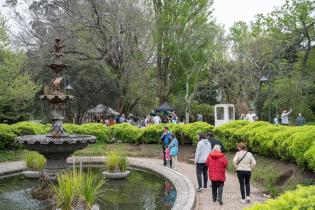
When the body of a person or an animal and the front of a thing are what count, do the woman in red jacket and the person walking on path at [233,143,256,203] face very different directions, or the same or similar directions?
same or similar directions

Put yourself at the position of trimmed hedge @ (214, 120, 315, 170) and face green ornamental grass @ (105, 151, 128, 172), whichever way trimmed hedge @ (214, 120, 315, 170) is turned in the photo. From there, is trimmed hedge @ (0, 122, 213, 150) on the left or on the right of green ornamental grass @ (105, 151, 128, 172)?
right
